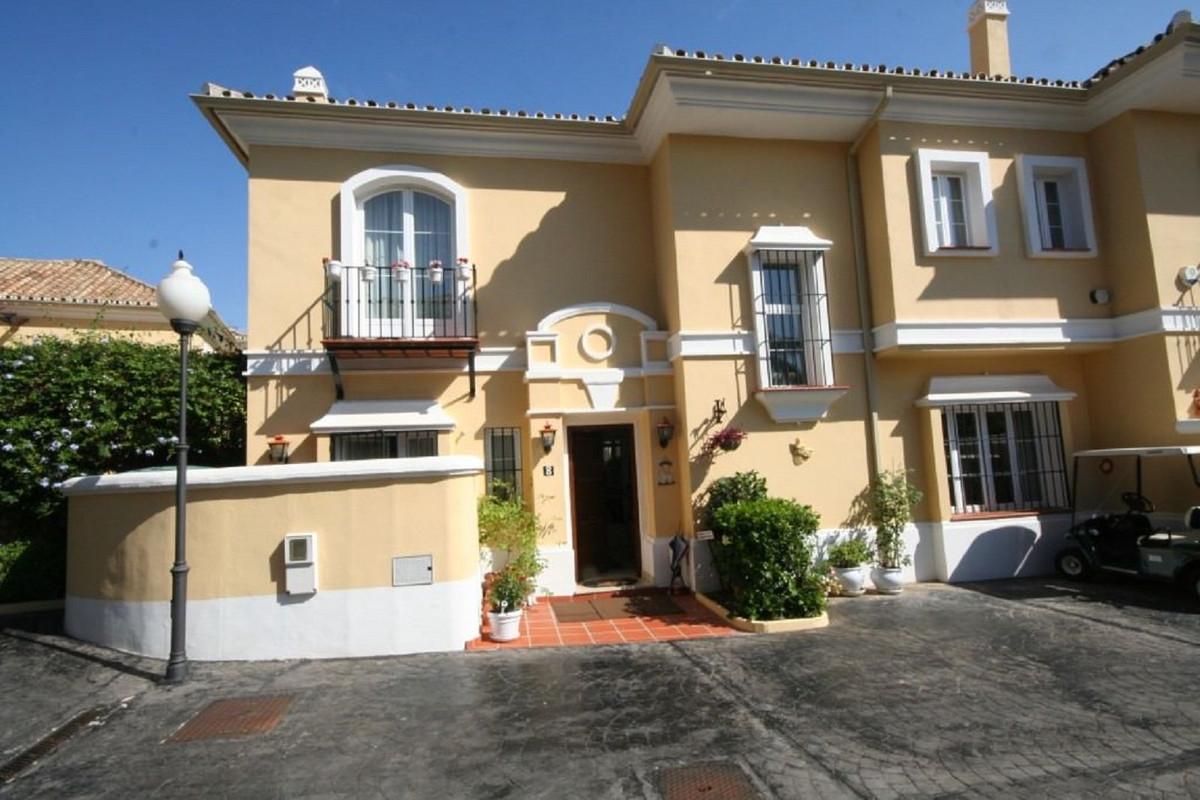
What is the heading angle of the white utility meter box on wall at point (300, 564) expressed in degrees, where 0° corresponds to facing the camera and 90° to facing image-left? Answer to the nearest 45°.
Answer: approximately 0°

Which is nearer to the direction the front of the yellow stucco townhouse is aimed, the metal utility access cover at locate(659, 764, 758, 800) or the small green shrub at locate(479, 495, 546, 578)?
the metal utility access cover

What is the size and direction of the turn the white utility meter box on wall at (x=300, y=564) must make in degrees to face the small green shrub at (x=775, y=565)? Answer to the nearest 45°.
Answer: approximately 90° to its left

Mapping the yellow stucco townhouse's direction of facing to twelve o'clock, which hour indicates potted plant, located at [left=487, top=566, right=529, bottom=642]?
The potted plant is roughly at 2 o'clock from the yellow stucco townhouse.

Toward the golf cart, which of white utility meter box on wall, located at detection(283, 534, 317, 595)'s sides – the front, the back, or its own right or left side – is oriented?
left

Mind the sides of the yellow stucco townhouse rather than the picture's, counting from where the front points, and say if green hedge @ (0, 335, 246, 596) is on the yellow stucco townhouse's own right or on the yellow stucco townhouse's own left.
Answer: on the yellow stucco townhouse's own right

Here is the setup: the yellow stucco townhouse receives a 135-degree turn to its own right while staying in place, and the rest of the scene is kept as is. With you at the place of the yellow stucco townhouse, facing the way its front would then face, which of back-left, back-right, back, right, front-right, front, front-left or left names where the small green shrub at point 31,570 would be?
front-left

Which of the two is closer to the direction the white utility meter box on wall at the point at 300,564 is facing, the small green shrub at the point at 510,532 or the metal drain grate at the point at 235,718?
the metal drain grate

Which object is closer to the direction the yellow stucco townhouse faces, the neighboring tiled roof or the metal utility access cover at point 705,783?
the metal utility access cover

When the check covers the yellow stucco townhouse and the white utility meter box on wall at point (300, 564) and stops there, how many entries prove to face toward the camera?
2
